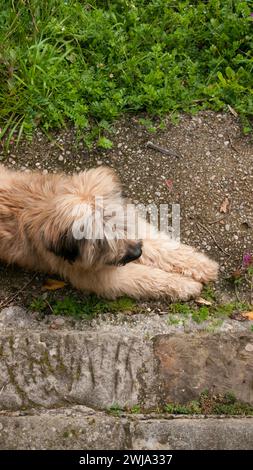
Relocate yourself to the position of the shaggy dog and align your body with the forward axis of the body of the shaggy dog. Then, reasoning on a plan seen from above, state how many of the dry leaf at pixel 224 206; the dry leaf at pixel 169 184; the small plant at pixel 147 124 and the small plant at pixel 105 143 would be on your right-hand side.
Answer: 0

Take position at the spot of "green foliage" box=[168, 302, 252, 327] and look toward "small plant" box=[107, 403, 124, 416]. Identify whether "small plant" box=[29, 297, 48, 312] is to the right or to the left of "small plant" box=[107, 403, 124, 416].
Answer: right

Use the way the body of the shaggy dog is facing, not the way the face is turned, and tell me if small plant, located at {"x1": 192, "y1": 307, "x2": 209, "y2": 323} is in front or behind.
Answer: in front

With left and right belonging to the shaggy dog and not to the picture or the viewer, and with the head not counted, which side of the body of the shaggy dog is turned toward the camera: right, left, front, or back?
right

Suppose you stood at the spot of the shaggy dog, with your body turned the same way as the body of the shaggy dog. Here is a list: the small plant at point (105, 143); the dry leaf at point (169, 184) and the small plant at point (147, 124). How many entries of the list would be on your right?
0

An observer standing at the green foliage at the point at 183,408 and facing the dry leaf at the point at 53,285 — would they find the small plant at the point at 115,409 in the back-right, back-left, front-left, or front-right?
front-left

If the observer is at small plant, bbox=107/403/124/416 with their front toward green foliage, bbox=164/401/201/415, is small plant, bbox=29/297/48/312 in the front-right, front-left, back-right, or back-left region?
back-left

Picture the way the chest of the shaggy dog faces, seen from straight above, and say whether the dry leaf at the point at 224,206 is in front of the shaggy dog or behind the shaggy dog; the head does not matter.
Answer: in front

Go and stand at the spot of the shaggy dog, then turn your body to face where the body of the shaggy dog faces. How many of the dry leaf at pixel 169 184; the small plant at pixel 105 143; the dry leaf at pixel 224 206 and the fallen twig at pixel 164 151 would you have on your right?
0

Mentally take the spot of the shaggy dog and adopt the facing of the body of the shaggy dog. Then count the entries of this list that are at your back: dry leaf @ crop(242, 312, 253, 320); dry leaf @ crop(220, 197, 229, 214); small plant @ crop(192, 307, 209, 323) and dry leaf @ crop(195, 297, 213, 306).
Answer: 0

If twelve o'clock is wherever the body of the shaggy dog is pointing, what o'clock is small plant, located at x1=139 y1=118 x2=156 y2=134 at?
The small plant is roughly at 10 o'clock from the shaggy dog.

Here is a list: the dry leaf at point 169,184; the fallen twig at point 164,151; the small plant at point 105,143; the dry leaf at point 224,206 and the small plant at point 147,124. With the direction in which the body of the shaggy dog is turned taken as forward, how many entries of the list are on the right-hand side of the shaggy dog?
0

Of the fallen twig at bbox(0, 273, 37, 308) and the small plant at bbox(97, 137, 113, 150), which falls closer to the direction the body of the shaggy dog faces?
the small plant

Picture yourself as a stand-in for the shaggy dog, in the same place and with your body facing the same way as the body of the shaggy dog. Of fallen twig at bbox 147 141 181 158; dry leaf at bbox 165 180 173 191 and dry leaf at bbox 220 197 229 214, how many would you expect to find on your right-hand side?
0

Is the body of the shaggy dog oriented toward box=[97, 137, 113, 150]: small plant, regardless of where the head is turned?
no

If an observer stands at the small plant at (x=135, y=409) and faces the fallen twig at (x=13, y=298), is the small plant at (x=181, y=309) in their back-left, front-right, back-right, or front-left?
front-right

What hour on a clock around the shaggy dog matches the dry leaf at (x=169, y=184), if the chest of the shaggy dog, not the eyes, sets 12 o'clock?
The dry leaf is roughly at 10 o'clock from the shaggy dog.
